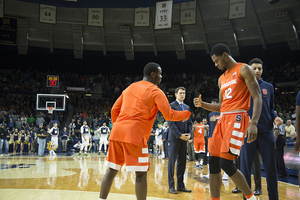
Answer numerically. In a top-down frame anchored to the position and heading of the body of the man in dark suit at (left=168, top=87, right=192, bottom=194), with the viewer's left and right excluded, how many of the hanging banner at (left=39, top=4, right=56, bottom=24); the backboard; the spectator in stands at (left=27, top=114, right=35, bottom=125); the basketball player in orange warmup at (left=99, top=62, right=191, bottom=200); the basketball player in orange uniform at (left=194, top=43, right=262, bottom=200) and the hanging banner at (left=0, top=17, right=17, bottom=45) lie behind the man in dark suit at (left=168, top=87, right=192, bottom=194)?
4

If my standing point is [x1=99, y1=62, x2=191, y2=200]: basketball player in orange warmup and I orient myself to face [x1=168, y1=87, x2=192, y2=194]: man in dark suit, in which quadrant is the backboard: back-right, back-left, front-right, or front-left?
front-left

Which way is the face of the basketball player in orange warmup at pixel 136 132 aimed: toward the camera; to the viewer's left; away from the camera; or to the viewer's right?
to the viewer's right

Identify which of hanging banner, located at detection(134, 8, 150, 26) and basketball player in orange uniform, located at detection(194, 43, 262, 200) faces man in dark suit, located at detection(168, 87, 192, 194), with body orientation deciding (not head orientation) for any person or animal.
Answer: the hanging banner

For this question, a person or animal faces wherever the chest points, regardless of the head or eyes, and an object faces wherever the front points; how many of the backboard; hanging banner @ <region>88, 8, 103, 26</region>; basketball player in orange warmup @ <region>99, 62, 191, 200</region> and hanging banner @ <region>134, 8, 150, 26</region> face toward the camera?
3

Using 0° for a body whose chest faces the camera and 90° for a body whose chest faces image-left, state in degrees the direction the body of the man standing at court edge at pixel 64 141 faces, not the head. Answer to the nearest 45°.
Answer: approximately 0°

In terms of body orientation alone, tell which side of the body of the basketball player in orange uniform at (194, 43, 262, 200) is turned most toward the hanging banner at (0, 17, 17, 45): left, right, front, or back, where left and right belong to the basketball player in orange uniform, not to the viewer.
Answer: right

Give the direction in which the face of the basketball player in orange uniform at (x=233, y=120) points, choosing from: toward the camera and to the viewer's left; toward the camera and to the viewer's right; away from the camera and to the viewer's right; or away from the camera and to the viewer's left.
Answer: toward the camera and to the viewer's left

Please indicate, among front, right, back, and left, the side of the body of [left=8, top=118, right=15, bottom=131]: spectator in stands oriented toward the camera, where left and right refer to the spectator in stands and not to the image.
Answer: front

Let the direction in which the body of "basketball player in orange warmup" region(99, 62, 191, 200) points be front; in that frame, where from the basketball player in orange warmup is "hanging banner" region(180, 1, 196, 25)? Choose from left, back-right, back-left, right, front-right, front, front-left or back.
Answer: front-left

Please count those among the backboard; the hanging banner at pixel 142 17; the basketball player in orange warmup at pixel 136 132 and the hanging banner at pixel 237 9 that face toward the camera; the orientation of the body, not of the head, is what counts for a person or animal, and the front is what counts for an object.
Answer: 3

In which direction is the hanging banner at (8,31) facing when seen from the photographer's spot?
facing the viewer

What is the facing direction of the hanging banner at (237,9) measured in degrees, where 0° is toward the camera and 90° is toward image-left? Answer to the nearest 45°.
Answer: approximately 0°

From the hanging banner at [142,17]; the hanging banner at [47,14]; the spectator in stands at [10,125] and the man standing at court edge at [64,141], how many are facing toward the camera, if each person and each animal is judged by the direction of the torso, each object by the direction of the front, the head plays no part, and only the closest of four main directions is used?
4
